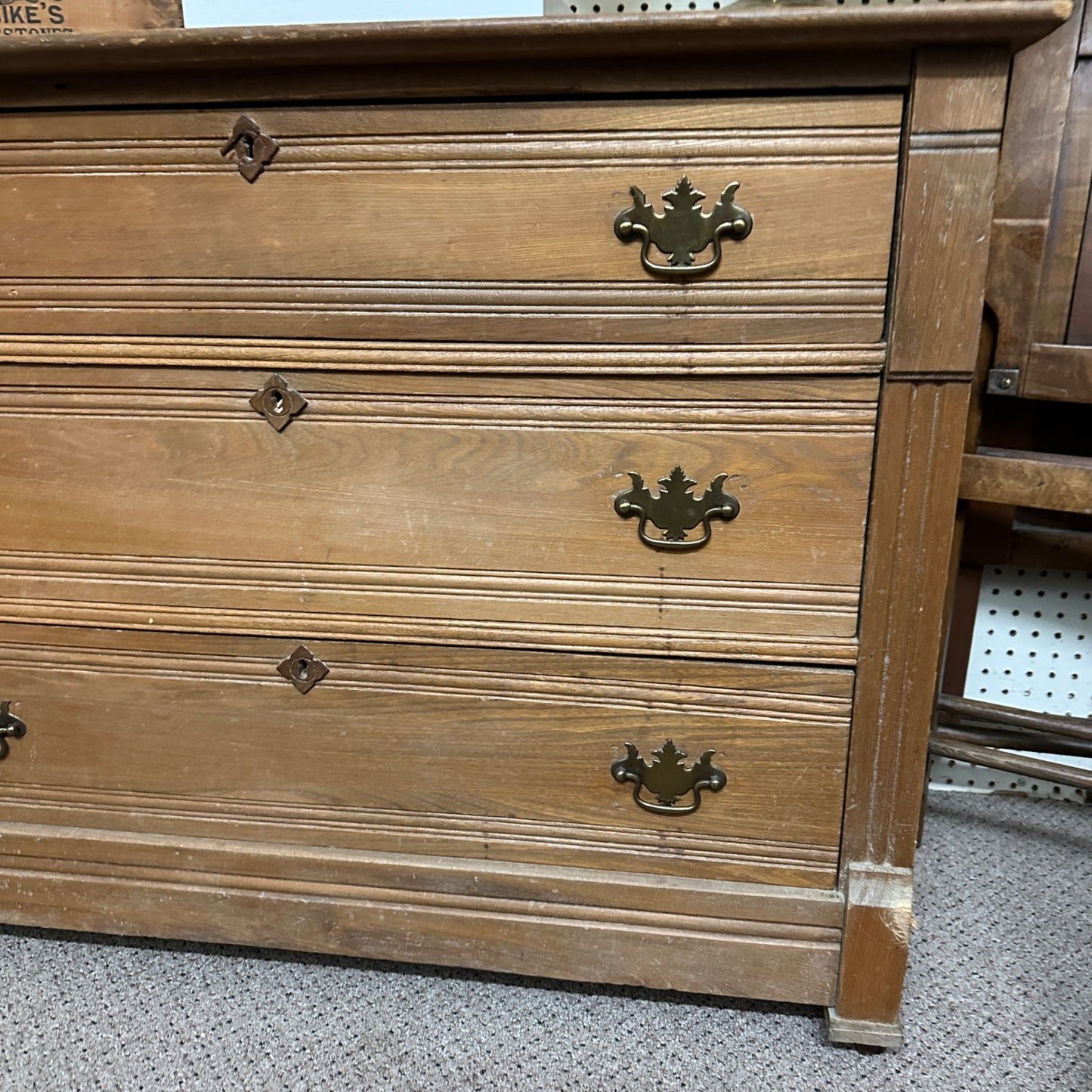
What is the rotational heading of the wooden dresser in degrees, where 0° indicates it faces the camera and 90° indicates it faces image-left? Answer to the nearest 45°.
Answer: approximately 0°
